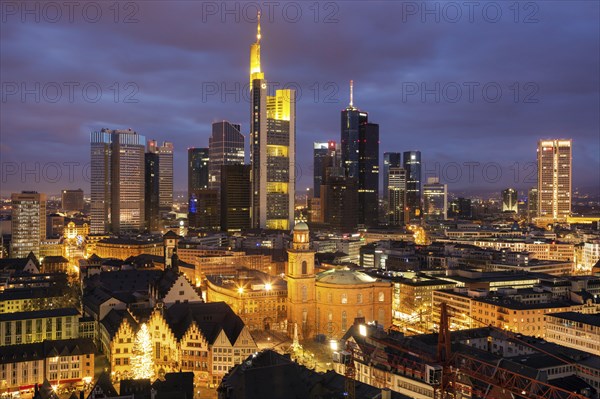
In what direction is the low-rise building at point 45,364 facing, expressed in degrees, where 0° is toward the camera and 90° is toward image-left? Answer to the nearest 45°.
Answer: approximately 0°

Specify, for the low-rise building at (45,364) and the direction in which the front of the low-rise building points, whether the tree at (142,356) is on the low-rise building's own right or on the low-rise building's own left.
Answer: on the low-rise building's own left

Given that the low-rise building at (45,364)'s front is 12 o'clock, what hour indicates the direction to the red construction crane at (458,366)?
The red construction crane is roughly at 10 o'clock from the low-rise building.

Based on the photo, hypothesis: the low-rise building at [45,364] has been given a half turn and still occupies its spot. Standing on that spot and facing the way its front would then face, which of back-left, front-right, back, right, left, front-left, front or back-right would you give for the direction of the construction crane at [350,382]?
back-right

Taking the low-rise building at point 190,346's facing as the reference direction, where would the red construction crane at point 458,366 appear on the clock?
The red construction crane is roughly at 10 o'clock from the low-rise building.

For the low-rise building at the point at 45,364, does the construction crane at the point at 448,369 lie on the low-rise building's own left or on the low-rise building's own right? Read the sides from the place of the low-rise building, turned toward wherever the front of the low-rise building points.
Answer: on the low-rise building's own left

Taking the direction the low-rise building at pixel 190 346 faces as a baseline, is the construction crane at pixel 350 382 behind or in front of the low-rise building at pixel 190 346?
in front

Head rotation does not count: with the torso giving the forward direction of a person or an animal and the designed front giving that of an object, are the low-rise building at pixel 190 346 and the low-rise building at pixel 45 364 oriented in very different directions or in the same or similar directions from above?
same or similar directions

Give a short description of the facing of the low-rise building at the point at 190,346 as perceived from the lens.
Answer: facing the viewer
